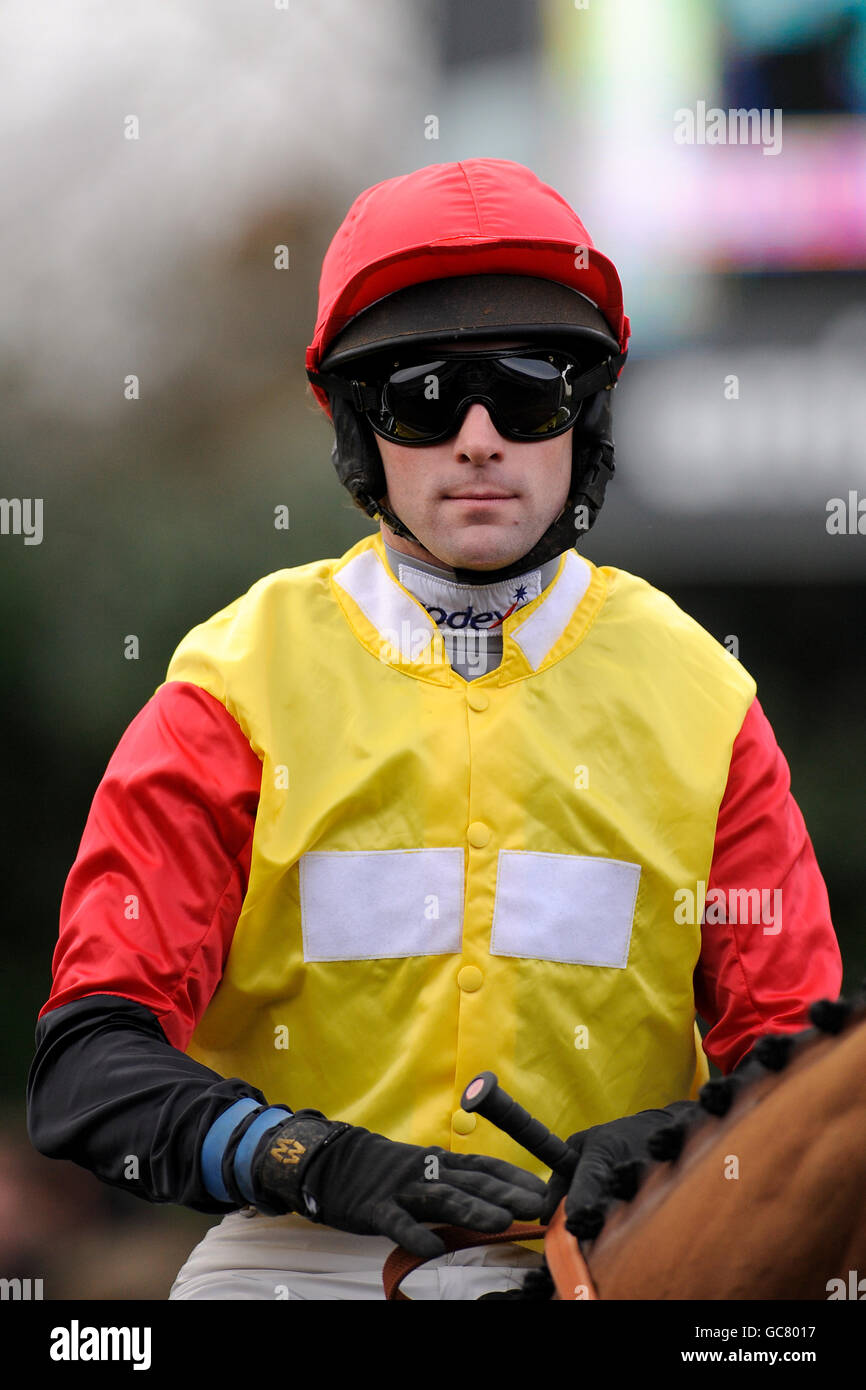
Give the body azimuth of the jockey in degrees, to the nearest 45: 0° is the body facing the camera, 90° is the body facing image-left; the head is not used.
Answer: approximately 0°
